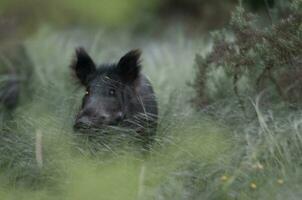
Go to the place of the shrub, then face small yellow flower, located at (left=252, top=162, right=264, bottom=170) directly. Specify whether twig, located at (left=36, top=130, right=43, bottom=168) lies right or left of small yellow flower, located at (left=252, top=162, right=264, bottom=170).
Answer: right

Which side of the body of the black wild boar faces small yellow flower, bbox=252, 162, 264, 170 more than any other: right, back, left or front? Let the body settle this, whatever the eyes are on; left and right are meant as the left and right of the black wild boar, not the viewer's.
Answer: left

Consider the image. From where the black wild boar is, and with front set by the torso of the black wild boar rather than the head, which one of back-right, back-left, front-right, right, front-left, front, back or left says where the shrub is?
back-left

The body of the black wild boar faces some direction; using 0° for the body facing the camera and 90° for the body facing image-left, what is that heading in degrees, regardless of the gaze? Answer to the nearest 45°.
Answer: approximately 45°

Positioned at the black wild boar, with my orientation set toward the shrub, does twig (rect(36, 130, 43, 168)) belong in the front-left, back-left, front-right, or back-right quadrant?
back-right
